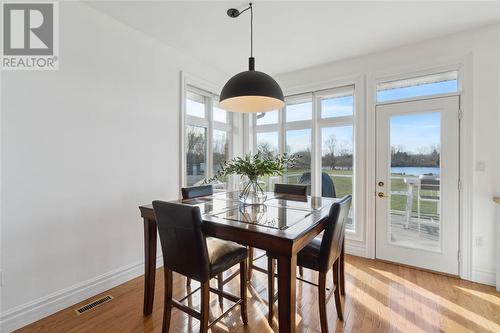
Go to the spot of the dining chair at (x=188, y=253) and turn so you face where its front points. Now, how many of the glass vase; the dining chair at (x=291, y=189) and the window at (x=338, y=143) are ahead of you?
3

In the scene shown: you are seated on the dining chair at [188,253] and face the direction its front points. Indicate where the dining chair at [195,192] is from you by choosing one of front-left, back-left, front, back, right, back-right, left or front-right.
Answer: front-left

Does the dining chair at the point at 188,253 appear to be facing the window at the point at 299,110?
yes

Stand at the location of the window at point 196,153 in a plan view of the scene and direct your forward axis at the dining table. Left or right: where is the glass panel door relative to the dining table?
left

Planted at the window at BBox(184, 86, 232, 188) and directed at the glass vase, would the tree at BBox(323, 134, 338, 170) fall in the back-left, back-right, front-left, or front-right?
back-left

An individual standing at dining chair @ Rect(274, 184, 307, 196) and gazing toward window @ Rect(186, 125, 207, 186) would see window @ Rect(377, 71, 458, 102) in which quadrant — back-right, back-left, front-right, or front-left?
back-right

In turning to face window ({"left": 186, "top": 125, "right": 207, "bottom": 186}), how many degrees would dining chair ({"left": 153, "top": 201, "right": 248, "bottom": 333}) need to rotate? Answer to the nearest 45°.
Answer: approximately 45° to its left

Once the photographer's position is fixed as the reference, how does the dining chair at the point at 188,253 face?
facing away from the viewer and to the right of the viewer

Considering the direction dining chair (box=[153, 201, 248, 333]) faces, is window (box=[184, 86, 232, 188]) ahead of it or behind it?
ahead

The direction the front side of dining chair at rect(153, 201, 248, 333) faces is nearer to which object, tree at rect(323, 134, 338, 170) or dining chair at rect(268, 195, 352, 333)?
the tree

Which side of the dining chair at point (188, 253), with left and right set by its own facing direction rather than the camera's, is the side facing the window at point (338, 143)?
front

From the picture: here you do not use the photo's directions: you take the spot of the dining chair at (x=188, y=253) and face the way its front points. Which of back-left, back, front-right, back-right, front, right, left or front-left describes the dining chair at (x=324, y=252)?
front-right

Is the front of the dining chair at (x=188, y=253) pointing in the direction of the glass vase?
yes

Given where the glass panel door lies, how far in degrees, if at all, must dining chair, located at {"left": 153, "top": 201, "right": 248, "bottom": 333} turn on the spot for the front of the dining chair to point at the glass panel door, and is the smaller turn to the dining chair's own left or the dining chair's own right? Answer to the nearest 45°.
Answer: approximately 45° to the dining chair's own right

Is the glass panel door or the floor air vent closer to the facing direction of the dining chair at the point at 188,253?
the glass panel door

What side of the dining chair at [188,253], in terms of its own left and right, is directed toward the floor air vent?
left
